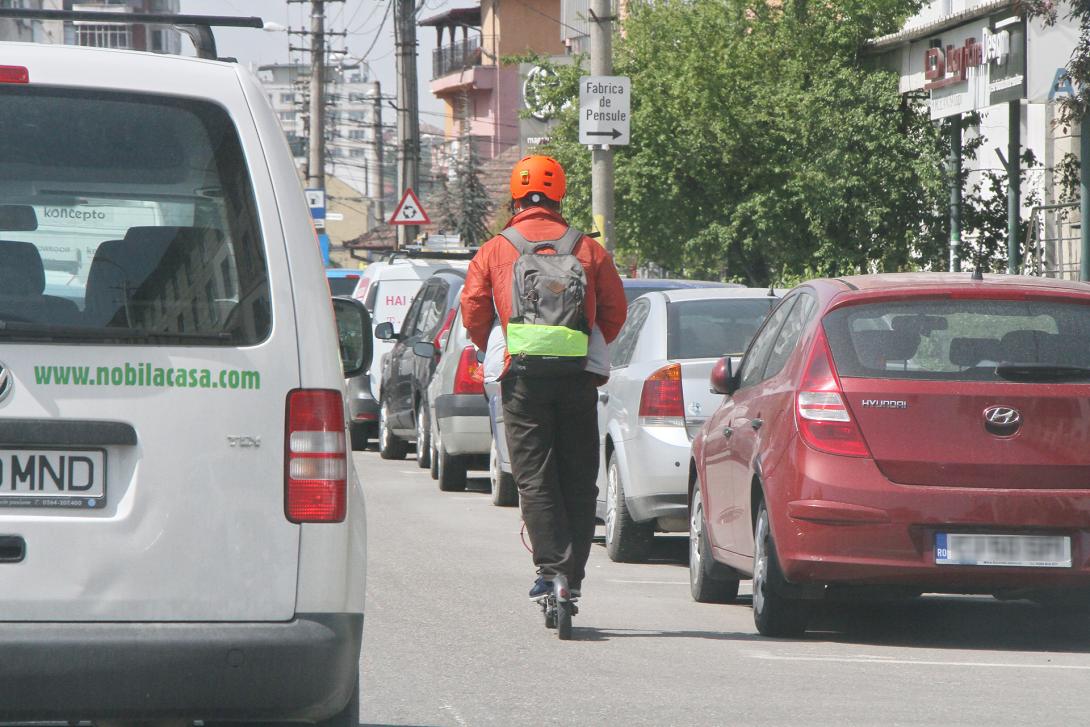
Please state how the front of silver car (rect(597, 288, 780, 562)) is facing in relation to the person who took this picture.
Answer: facing away from the viewer

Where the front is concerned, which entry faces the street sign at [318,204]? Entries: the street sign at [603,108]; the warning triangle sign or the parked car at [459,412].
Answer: the parked car

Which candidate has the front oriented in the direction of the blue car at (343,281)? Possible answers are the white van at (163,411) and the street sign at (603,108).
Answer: the white van

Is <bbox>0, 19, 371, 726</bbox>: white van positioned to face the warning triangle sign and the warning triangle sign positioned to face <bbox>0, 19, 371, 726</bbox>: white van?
yes

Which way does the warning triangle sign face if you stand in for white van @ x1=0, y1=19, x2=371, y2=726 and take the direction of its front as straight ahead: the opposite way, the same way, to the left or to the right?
the opposite way

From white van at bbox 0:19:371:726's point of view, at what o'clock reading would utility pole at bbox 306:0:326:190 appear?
The utility pole is roughly at 12 o'clock from the white van.

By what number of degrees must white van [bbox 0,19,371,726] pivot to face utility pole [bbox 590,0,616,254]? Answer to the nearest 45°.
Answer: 0° — it already faces it

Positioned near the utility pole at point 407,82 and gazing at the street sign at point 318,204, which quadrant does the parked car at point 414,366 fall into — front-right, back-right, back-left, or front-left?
back-left

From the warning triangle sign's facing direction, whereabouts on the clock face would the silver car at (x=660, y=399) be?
The silver car is roughly at 12 o'clock from the warning triangle sign.

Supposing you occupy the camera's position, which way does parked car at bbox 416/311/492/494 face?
facing away from the viewer

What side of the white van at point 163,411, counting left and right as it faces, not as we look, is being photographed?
back

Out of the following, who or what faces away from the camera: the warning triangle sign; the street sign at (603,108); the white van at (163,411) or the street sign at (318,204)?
the white van

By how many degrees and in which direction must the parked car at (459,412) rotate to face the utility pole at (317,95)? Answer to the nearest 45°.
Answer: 0° — it already faces it

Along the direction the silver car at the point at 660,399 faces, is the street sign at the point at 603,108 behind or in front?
in front

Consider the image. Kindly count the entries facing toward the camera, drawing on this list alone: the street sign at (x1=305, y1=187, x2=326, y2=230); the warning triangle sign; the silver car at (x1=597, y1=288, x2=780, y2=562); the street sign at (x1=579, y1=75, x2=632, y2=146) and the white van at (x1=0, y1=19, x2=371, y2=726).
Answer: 3
